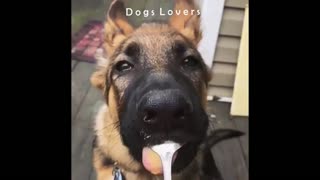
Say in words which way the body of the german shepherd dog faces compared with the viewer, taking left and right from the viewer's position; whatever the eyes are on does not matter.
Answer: facing the viewer
